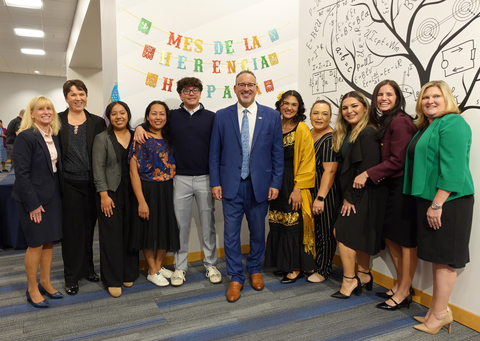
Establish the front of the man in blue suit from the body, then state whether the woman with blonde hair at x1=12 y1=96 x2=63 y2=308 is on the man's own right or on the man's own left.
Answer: on the man's own right

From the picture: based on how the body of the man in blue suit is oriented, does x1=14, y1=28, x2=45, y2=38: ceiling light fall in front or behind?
behind

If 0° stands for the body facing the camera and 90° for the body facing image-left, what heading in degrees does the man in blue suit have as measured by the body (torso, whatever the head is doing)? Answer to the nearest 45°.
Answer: approximately 0°

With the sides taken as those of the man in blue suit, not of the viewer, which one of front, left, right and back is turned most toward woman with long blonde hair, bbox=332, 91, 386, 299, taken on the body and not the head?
left

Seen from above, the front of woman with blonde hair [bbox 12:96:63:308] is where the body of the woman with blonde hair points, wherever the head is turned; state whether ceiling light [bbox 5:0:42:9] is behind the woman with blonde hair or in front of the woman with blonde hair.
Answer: behind

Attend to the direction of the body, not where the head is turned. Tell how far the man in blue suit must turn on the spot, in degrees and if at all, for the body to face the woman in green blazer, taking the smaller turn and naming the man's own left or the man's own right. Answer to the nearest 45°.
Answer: approximately 45° to the man's own left
